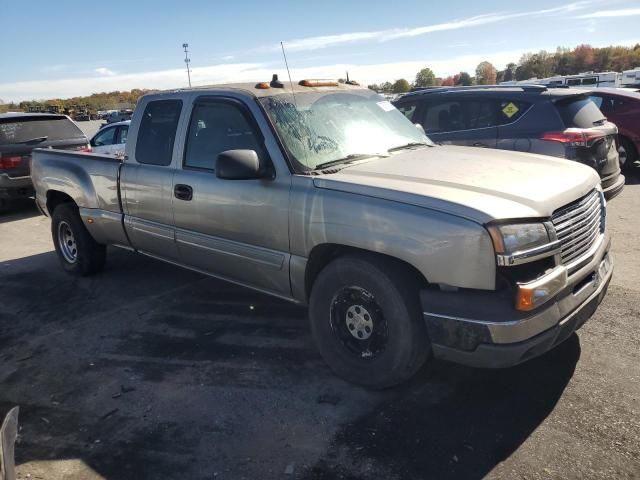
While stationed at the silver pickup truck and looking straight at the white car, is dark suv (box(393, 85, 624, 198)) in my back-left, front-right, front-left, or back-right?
front-right

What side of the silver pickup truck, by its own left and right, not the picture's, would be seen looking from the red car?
left

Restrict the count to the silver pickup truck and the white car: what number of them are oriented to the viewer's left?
1

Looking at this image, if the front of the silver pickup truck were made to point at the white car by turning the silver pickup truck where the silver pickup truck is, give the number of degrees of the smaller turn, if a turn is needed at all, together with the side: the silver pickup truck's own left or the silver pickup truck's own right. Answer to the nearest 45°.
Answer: approximately 180°

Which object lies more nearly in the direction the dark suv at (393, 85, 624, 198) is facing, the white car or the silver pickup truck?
the white car

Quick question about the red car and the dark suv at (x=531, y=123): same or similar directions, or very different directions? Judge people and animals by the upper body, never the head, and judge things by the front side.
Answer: same or similar directions

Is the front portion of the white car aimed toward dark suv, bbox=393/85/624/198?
no

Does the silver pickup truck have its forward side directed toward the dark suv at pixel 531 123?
no

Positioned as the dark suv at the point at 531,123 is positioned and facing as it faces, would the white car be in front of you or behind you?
in front

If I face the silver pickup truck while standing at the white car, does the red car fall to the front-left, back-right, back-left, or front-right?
front-left

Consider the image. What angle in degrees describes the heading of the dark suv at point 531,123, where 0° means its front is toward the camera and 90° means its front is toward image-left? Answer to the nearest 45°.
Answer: approximately 135°

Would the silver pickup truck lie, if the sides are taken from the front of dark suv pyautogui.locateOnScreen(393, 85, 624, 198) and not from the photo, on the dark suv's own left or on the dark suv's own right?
on the dark suv's own left

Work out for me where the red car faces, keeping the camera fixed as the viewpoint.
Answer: facing away from the viewer and to the left of the viewer

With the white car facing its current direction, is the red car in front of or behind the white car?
behind

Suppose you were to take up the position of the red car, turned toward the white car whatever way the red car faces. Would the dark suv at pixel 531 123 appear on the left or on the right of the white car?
left

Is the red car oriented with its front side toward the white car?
no

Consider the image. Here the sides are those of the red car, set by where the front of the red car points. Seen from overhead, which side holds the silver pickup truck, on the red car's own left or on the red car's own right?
on the red car's own left
